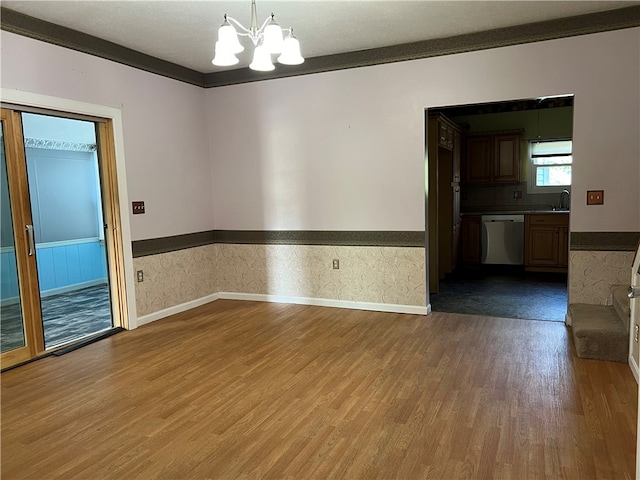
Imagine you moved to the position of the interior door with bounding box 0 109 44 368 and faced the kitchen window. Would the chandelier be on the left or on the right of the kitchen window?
right

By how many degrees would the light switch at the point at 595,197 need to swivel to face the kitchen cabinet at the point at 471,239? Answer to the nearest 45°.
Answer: approximately 135° to its right

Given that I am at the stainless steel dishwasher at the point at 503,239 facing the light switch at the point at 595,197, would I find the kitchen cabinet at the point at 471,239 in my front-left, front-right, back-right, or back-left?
back-right

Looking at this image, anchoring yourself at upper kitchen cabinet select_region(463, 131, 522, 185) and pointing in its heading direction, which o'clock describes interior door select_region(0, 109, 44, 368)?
The interior door is roughly at 1 o'clock from the upper kitchen cabinet.

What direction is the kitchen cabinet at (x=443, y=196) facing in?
to the viewer's right

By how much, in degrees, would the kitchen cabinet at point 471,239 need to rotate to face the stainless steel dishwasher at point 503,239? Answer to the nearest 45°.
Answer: approximately 90° to its left

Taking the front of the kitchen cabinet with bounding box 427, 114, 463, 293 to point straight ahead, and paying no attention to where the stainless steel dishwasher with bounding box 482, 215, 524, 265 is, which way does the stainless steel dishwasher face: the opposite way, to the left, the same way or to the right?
to the right

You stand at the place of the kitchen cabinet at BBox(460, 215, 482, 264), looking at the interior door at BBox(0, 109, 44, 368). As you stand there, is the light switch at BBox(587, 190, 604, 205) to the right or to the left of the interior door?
left

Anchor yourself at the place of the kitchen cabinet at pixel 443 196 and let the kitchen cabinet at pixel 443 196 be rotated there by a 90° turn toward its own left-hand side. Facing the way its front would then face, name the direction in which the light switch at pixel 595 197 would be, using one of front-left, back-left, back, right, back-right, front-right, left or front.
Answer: back-right

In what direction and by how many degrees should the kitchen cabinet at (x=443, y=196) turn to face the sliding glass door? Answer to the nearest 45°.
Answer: approximately 135° to its right

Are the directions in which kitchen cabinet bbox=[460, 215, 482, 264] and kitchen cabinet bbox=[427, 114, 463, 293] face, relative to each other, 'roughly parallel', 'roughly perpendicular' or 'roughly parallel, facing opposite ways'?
roughly perpendicular

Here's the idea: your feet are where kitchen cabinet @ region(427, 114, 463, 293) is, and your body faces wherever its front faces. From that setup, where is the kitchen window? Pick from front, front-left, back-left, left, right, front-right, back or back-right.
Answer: front-left
